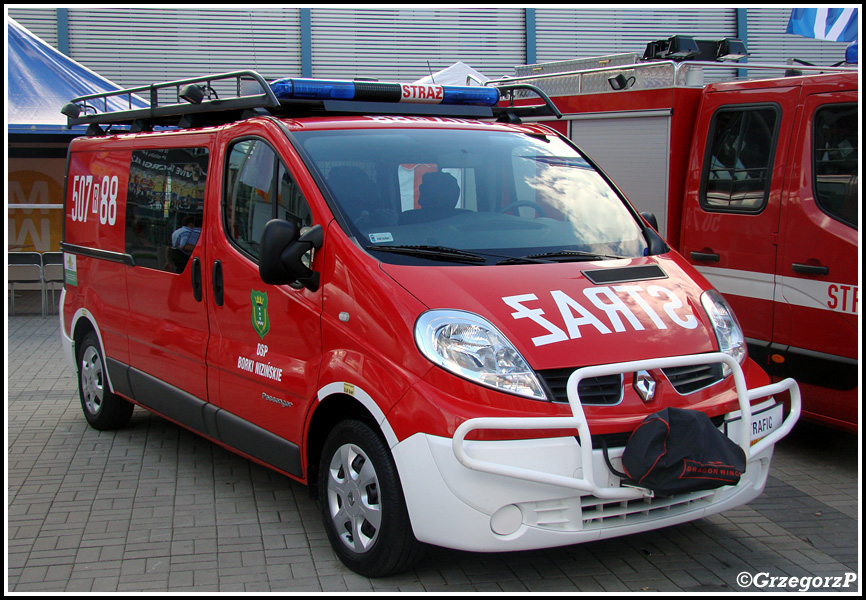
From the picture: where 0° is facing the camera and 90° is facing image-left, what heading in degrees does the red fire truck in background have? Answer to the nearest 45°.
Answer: approximately 315°

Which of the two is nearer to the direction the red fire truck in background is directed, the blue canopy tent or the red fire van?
the red fire van

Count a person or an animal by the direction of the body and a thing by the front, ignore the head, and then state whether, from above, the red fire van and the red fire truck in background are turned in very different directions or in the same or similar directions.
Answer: same or similar directions

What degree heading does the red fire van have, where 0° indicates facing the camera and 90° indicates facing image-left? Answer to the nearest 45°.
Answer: approximately 315°

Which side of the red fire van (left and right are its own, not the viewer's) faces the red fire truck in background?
left

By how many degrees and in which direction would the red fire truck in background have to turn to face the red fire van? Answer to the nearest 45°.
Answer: approximately 90° to its right

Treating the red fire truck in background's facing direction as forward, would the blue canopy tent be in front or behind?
behind

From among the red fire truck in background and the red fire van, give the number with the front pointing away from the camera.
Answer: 0
